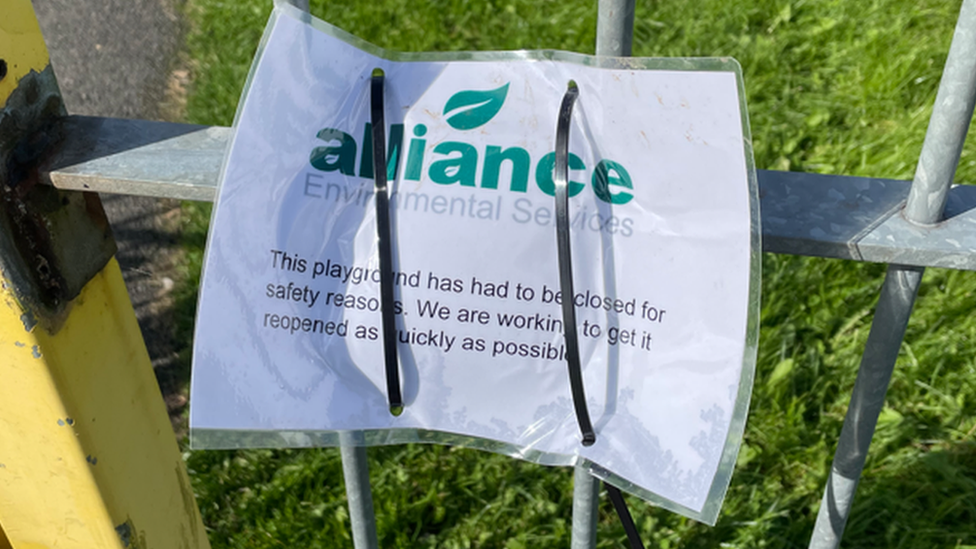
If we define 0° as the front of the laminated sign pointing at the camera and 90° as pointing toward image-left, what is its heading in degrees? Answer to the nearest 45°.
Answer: approximately 0°
